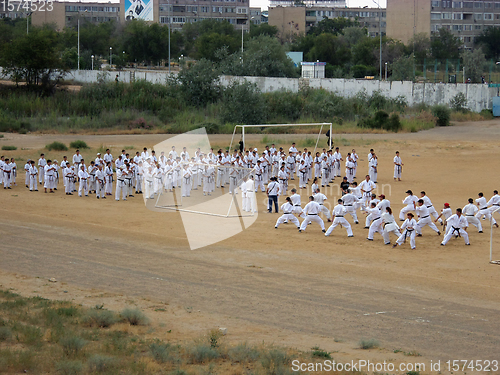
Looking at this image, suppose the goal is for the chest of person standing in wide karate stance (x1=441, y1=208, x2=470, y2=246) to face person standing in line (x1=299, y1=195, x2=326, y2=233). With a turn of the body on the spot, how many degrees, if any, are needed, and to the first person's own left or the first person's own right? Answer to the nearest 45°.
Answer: approximately 90° to the first person's own right

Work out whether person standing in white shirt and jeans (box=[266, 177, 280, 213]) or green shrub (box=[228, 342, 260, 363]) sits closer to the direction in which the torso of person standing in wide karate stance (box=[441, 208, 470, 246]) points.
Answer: the green shrub

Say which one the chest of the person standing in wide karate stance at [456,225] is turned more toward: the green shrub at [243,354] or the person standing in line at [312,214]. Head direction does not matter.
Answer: the green shrub

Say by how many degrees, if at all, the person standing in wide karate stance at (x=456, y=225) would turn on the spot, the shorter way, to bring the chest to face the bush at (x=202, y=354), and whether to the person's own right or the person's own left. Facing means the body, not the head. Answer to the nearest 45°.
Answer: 0° — they already face it

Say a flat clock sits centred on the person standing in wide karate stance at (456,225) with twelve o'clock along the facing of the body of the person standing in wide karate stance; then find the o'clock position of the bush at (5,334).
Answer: The bush is roughly at 1 o'clock from the person standing in wide karate stance.

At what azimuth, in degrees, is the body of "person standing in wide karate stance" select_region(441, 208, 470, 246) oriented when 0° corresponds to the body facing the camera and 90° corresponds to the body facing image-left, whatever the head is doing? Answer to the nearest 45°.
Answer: approximately 0°

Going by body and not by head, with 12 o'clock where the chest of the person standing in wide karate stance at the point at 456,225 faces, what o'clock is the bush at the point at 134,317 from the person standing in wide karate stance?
The bush is roughly at 1 o'clock from the person standing in wide karate stance.
